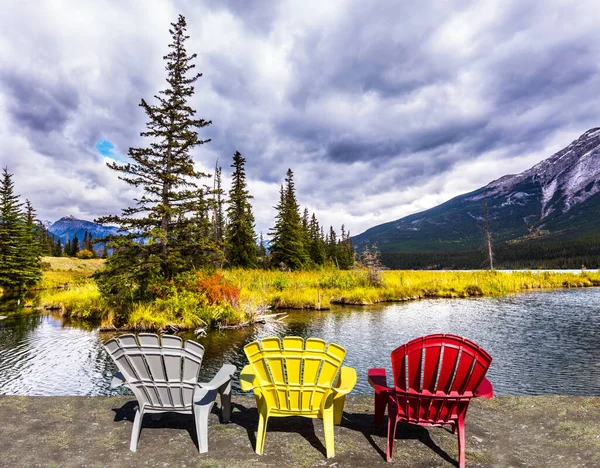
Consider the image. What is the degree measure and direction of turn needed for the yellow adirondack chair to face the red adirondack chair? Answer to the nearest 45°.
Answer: approximately 90° to its right

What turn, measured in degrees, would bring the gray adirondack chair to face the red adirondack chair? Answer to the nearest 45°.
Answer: approximately 90° to its right

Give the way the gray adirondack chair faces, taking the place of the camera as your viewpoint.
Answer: facing away from the viewer and to the right of the viewer

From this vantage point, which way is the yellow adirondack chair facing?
away from the camera

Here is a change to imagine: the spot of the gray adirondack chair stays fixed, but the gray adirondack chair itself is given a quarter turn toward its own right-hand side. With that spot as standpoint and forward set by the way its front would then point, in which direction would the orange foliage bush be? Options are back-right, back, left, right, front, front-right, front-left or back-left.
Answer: back-left

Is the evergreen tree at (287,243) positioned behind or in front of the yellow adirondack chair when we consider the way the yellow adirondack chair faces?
in front

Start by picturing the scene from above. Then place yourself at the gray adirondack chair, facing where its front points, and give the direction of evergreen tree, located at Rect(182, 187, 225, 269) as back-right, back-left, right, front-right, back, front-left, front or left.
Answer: front-left

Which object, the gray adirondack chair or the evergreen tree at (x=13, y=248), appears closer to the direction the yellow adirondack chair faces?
the evergreen tree

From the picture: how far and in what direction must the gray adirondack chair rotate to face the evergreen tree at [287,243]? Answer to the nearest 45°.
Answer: approximately 45° to its left

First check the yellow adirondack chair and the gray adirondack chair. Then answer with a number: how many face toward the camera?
0

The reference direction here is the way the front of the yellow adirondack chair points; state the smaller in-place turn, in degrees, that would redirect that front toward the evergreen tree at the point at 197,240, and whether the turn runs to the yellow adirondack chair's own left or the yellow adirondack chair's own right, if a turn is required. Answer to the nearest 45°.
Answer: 0° — it already faces it

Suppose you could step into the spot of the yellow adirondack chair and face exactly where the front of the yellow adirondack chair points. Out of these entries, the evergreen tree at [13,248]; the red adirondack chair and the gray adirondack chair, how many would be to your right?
1

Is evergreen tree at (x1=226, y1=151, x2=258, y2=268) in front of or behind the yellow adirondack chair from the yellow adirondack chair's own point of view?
in front

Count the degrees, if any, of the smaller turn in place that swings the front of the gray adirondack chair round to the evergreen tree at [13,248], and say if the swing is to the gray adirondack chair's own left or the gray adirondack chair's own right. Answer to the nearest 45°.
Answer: approximately 45° to the gray adirondack chair's own left
